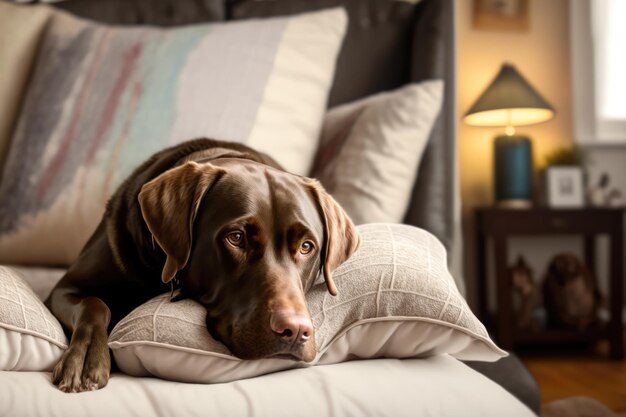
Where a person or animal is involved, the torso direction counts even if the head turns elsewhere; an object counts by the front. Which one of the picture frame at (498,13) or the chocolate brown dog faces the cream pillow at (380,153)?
the picture frame

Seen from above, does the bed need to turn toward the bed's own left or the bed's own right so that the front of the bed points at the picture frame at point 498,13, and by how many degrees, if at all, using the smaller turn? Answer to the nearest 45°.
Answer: approximately 135° to the bed's own left

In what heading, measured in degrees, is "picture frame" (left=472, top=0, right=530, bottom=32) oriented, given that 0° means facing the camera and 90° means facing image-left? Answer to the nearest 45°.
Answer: approximately 0°

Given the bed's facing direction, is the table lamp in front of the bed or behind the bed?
behind

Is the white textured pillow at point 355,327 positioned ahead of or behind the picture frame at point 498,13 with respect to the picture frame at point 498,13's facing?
ahead

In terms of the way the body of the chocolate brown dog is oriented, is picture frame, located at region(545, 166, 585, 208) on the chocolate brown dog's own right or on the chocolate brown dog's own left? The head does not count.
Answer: on the chocolate brown dog's own left
